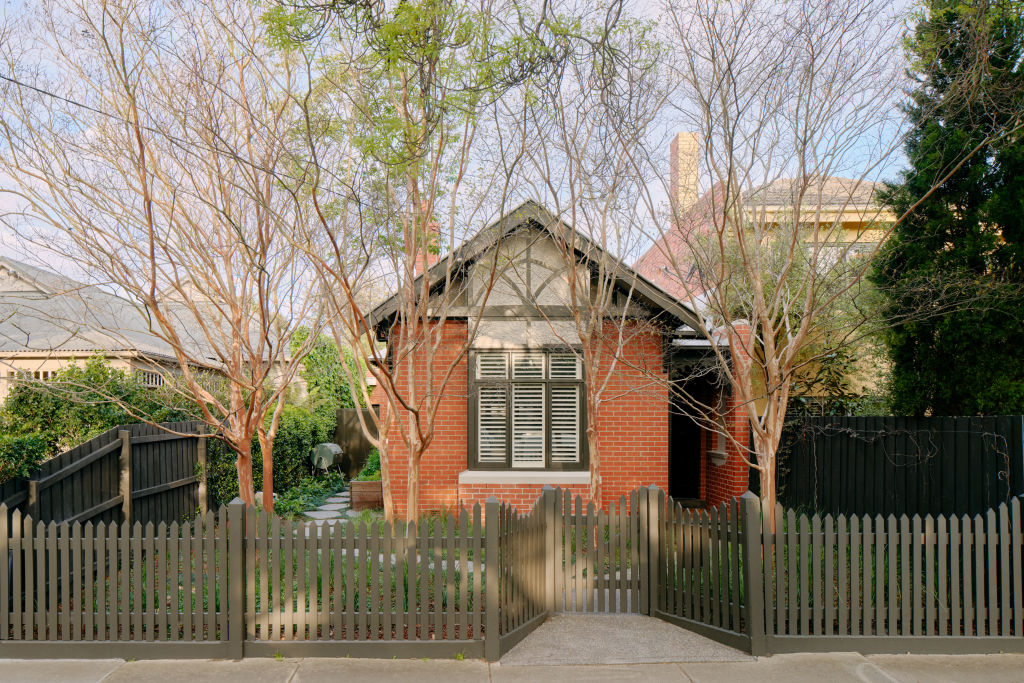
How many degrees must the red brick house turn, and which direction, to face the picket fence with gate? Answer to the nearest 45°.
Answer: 0° — it already faces it

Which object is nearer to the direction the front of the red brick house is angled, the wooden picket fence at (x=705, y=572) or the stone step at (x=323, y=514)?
the wooden picket fence

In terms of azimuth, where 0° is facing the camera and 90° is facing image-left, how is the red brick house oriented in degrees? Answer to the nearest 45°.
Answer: approximately 0°

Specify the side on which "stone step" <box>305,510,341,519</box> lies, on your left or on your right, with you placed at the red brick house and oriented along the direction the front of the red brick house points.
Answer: on your right

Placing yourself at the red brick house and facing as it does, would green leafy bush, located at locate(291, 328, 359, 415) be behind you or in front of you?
behind
